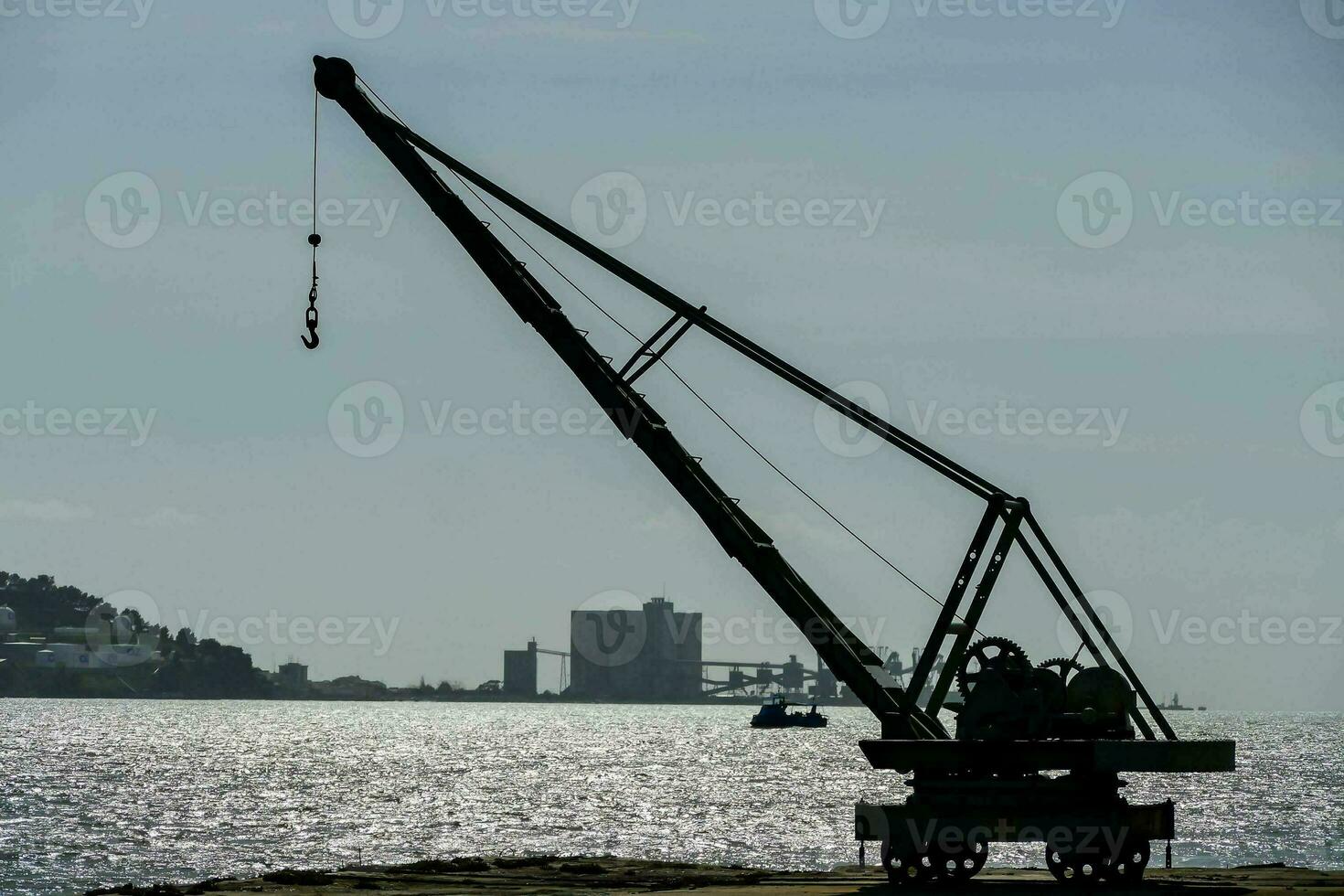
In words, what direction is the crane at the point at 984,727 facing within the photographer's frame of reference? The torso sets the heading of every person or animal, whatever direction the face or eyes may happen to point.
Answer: facing to the left of the viewer
